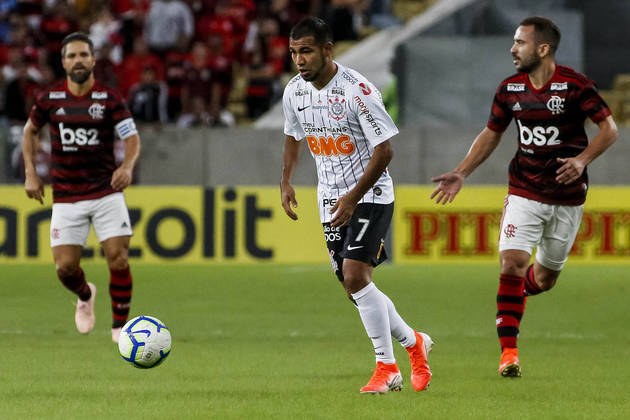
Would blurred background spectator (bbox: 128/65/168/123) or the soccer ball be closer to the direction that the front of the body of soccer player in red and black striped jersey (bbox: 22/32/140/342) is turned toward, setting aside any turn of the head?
the soccer ball

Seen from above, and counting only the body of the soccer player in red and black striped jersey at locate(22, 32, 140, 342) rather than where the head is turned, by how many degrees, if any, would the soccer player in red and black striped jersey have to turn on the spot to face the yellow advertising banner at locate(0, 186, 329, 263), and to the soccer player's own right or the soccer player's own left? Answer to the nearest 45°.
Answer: approximately 180°

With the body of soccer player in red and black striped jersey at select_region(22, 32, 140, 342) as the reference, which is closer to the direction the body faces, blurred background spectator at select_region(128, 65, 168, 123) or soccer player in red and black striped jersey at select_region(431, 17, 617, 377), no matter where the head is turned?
the soccer player in red and black striped jersey

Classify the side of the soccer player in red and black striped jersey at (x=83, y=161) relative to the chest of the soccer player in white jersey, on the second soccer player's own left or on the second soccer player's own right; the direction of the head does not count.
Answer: on the second soccer player's own right

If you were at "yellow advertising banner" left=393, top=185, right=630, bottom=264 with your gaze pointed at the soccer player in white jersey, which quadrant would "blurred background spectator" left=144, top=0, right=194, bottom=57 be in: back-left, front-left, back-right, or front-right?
back-right

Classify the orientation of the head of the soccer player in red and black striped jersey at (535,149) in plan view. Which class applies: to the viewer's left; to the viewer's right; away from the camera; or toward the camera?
to the viewer's left

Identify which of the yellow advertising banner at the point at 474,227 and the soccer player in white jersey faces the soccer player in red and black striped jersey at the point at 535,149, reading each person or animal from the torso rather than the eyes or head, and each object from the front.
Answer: the yellow advertising banner

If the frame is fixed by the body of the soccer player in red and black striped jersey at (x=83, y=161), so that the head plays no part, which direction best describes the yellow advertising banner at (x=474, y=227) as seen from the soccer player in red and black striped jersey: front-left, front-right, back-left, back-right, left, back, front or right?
back-left

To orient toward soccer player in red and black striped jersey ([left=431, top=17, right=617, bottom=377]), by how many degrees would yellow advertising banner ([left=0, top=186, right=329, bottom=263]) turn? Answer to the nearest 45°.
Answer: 0° — it already faces them
